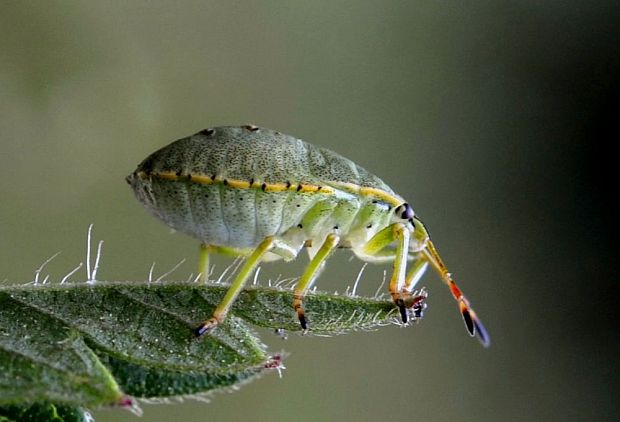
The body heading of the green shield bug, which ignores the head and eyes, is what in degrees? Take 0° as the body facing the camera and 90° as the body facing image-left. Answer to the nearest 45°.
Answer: approximately 270°

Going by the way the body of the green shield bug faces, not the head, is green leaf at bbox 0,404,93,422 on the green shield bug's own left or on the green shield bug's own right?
on the green shield bug's own right
